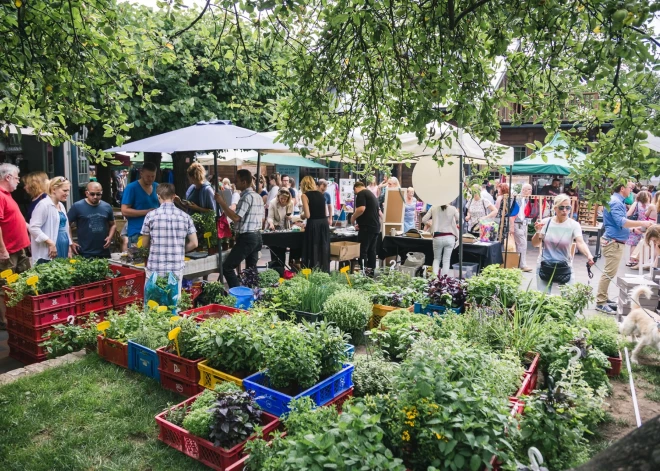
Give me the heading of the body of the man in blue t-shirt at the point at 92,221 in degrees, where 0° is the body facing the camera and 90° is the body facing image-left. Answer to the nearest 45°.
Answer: approximately 0°

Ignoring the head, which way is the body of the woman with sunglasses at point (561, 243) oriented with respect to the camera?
toward the camera

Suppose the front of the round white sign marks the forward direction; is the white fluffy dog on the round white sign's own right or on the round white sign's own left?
on the round white sign's own left

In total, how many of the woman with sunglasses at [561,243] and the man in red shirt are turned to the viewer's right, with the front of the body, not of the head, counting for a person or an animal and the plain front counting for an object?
1

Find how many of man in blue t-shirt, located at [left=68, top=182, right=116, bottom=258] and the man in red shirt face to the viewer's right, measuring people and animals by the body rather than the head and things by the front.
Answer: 1

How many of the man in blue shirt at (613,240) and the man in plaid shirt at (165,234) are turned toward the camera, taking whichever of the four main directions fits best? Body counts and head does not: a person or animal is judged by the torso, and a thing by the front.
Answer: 0

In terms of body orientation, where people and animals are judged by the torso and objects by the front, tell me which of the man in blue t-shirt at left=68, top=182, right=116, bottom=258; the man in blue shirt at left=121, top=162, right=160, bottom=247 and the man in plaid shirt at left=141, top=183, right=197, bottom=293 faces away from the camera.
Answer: the man in plaid shirt

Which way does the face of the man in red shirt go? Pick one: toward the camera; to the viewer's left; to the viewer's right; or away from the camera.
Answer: to the viewer's right

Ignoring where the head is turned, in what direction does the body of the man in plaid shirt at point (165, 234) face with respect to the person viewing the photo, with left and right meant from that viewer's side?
facing away from the viewer

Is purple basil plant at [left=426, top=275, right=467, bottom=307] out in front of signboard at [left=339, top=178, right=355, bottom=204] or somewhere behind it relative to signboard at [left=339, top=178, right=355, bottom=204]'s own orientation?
in front

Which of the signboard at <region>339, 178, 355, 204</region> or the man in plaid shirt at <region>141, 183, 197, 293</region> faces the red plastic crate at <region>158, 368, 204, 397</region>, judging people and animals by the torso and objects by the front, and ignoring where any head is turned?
the signboard

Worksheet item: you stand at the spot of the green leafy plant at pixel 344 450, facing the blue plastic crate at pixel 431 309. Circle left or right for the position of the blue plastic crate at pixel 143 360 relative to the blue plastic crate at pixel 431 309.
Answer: left

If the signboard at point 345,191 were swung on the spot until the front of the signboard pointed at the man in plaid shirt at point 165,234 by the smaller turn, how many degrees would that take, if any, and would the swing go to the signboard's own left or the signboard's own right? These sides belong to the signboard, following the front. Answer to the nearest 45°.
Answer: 0° — it already faces them
